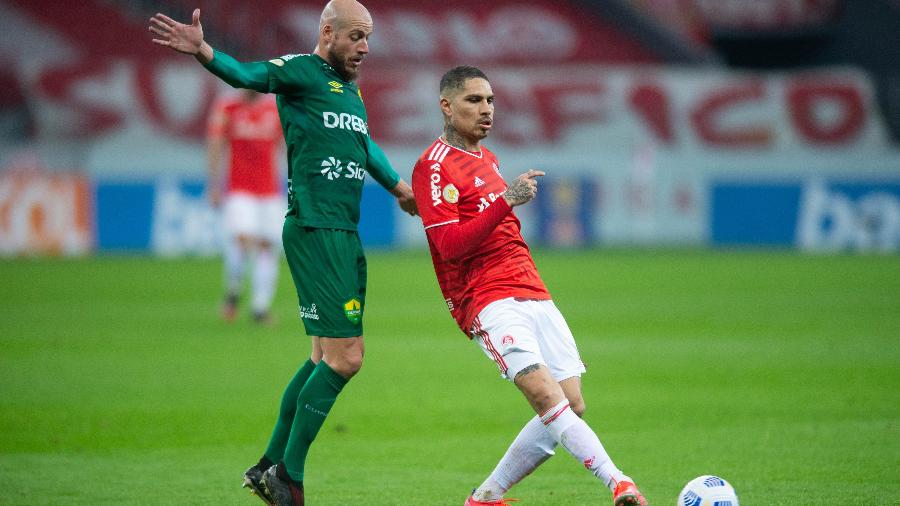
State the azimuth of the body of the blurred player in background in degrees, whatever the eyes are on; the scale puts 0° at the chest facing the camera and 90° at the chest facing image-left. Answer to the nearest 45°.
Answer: approximately 0°

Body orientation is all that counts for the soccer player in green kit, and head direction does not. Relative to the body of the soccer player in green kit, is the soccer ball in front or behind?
in front

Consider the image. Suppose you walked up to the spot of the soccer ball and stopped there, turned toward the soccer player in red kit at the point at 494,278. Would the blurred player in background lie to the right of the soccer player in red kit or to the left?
right

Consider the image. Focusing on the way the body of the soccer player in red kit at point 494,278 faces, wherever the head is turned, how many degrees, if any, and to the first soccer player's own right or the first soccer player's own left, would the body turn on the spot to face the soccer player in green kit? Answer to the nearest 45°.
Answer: approximately 135° to the first soccer player's own right

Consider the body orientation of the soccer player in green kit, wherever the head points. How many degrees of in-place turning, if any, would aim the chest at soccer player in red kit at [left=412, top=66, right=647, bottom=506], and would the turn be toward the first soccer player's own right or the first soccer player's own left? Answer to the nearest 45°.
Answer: approximately 45° to the first soccer player's own left

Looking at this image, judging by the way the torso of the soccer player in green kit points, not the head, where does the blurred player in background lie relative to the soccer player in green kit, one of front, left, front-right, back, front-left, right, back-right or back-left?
back-left

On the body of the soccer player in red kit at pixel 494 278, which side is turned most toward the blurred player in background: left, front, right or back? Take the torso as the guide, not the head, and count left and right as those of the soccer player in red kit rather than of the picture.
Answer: back

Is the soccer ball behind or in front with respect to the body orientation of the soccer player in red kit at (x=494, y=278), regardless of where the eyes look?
in front

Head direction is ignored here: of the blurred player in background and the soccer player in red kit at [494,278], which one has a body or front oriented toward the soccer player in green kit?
the blurred player in background
